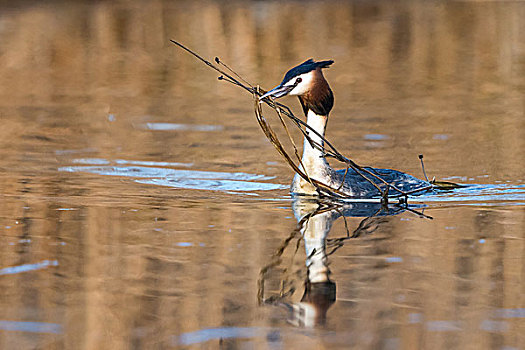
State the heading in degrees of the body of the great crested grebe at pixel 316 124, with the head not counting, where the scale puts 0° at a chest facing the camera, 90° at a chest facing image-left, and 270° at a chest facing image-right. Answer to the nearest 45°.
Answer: approximately 90°
